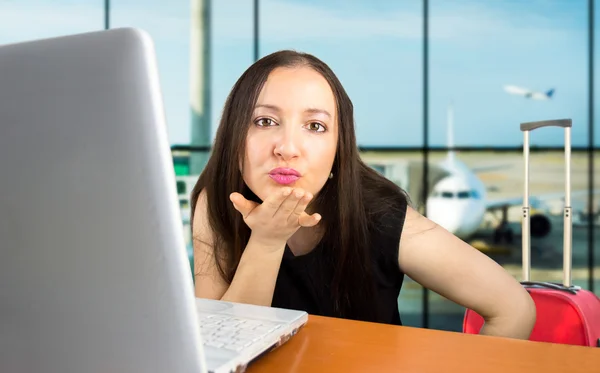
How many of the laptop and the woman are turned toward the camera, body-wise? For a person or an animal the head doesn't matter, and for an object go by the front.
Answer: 1

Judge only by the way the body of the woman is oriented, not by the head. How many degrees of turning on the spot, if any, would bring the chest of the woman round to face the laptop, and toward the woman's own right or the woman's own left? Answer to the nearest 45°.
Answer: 0° — they already face it

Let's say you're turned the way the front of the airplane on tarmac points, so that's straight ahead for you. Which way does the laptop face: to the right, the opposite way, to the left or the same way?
the opposite way

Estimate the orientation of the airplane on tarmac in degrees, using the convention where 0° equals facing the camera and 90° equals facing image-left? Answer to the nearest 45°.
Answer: approximately 0°

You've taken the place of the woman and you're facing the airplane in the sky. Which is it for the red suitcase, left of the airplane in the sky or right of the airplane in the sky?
right

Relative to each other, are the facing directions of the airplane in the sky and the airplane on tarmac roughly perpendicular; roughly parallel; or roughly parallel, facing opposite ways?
roughly perpendicular

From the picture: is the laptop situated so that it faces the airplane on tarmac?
yes

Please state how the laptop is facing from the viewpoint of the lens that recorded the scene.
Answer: facing away from the viewer and to the right of the viewer
